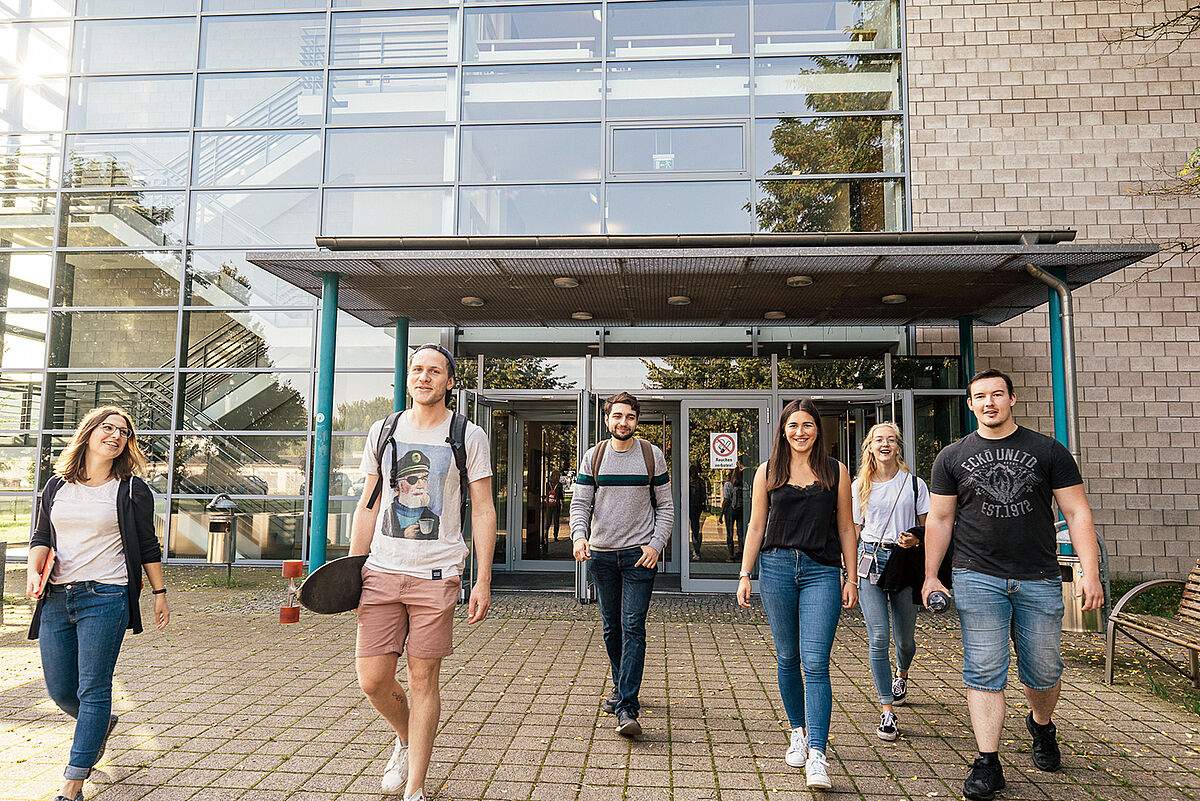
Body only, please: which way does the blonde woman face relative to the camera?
toward the camera

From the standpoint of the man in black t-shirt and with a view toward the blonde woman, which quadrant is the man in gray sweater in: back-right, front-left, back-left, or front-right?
front-left

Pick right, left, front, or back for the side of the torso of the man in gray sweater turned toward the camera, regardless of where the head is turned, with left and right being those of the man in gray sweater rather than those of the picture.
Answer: front

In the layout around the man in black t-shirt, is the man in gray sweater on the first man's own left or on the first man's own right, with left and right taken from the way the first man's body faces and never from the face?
on the first man's own right

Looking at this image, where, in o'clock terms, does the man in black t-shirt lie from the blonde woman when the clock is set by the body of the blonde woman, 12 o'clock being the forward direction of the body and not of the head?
The man in black t-shirt is roughly at 11 o'clock from the blonde woman.

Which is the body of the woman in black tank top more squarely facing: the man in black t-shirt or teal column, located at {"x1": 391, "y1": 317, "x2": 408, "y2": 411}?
the man in black t-shirt

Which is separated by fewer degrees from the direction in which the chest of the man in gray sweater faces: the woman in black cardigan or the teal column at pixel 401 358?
the woman in black cardigan

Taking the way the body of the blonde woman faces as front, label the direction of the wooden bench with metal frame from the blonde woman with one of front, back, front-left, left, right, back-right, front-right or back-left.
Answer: back-left

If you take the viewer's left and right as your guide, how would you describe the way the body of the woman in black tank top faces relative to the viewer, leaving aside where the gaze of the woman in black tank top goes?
facing the viewer

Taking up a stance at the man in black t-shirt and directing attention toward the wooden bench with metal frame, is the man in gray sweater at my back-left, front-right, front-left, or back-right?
back-left

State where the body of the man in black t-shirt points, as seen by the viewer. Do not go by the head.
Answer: toward the camera

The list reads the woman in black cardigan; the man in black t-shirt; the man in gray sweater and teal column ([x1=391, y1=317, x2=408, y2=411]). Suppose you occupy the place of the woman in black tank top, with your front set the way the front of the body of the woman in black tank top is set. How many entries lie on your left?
1

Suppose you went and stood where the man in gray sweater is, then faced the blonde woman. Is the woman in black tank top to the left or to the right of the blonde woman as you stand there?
right

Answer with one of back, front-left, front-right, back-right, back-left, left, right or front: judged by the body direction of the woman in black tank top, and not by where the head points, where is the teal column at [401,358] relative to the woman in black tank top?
back-right
